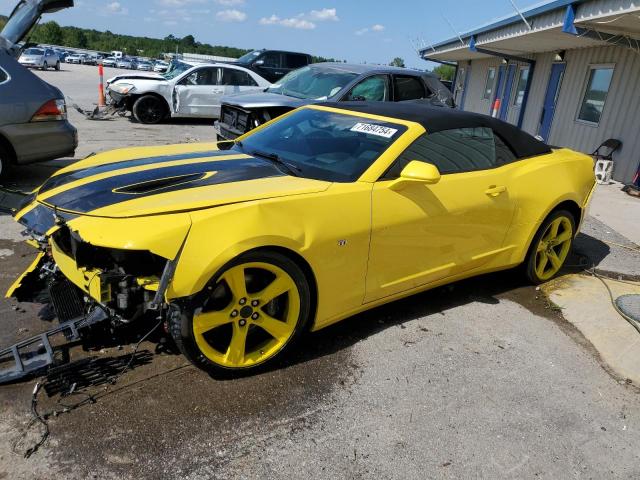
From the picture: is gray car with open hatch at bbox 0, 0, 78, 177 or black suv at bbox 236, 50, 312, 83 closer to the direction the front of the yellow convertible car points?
the gray car with open hatch

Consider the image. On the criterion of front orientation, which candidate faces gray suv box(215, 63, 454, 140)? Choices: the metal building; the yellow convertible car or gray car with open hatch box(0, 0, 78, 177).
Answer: the metal building

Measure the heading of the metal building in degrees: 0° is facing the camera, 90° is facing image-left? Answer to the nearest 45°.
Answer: approximately 45°

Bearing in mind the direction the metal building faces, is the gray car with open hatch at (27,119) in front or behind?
in front

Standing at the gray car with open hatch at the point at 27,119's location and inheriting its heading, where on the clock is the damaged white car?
The damaged white car is roughly at 4 o'clock from the gray car with open hatch.

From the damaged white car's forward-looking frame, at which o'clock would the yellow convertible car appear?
The yellow convertible car is roughly at 9 o'clock from the damaged white car.

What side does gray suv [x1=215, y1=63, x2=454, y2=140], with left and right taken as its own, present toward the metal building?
back

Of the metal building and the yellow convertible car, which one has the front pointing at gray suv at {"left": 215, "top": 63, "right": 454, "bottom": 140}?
the metal building

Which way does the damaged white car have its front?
to the viewer's left

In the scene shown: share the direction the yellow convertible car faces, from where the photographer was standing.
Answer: facing the viewer and to the left of the viewer

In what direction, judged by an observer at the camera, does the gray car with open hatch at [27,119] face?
facing to the left of the viewer

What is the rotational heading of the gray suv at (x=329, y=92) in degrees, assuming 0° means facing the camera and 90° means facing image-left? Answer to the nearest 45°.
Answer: approximately 45°

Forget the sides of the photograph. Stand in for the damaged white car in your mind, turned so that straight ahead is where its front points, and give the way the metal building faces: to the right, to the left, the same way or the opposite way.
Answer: the same way

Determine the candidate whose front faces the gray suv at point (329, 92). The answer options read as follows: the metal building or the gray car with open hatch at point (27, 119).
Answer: the metal building

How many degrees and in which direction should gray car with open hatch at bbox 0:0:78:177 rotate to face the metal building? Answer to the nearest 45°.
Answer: approximately 180°

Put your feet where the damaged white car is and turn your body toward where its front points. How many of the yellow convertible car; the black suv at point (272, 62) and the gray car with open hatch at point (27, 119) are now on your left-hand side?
2
